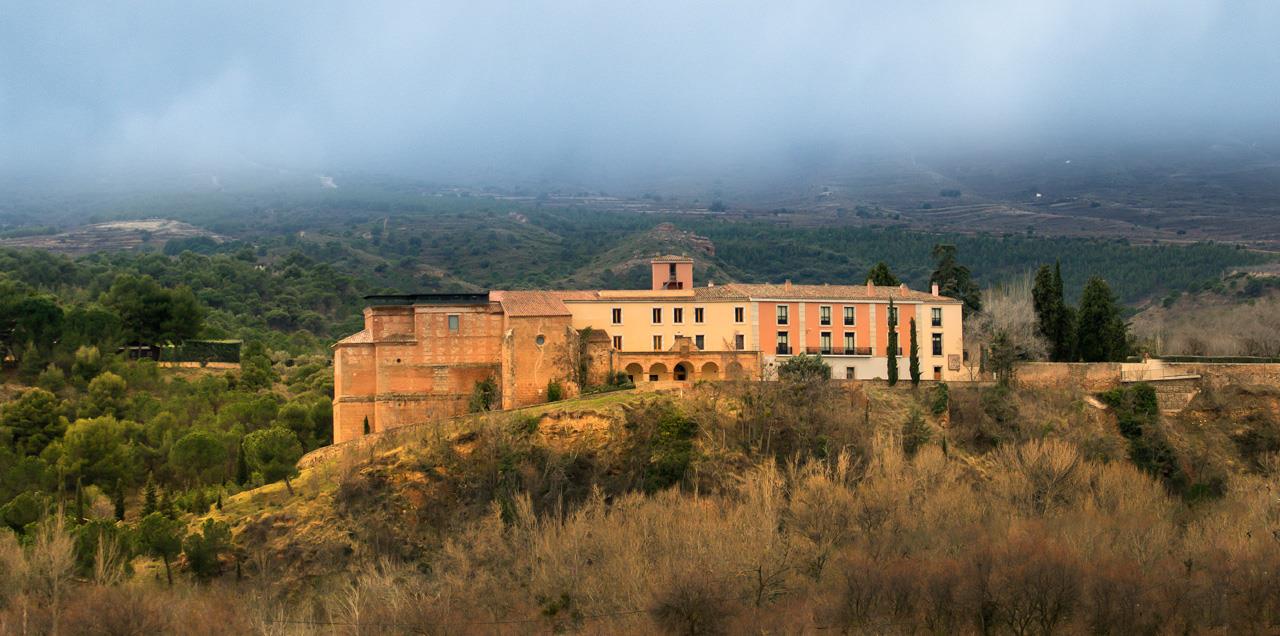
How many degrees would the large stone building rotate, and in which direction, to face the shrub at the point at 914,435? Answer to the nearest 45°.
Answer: approximately 90° to its left

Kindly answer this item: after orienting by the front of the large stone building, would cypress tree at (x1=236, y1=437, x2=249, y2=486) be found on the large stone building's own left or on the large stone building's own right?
on the large stone building's own right

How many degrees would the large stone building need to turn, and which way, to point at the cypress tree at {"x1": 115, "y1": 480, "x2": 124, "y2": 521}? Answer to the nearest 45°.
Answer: approximately 90° to its right

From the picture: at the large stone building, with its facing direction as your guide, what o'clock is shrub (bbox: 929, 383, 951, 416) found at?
The shrub is roughly at 9 o'clock from the large stone building.

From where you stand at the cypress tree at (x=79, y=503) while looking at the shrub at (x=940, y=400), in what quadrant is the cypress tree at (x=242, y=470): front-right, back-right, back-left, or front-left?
front-left

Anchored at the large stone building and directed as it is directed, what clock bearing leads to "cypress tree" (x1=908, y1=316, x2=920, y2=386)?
The cypress tree is roughly at 9 o'clock from the large stone building.

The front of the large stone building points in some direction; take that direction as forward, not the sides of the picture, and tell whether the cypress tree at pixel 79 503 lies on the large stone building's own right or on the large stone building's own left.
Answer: on the large stone building's own right

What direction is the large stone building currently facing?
toward the camera

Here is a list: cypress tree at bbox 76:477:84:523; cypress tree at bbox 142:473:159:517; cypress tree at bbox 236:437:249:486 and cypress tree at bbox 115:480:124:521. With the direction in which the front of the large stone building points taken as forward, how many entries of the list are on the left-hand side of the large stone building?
0

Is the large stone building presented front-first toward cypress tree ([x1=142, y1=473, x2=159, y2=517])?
no

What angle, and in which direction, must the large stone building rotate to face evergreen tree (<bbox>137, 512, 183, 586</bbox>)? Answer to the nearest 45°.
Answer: approximately 45° to its right

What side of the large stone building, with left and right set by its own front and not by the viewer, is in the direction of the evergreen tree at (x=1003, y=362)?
left
